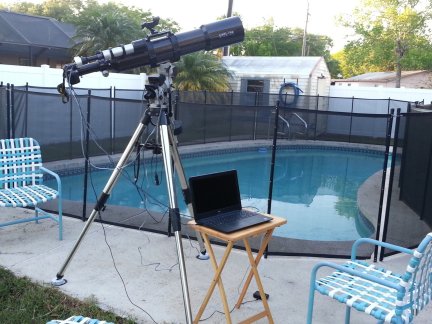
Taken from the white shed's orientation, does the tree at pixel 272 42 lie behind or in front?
behind

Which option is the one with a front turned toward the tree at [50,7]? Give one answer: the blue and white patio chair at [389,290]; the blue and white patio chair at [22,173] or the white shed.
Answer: the blue and white patio chair at [389,290]

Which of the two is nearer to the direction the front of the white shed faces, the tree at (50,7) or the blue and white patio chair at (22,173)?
the blue and white patio chair

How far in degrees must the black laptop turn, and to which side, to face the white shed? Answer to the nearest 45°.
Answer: approximately 135° to its left

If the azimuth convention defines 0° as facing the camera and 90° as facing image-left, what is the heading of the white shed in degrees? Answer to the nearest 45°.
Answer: approximately 0°

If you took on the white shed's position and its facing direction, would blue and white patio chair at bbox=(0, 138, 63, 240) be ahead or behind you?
ahead

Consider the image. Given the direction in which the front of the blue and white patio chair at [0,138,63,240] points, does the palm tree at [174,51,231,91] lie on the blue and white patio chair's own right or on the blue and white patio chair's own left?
on the blue and white patio chair's own left

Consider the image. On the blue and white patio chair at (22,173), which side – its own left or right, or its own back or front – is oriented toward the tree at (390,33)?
left

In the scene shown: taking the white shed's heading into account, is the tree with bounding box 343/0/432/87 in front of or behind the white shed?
behind

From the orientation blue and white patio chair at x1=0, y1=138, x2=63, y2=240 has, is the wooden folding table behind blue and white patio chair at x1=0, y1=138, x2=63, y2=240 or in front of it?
in front

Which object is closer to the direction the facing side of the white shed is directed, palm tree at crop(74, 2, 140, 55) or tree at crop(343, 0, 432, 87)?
the palm tree

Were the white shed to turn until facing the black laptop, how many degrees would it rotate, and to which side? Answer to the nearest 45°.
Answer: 0° — it already faces it

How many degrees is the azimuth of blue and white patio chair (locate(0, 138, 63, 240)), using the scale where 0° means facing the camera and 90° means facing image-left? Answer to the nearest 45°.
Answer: approximately 315°

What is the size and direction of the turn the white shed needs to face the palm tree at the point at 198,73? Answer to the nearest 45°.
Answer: approximately 45° to its right
